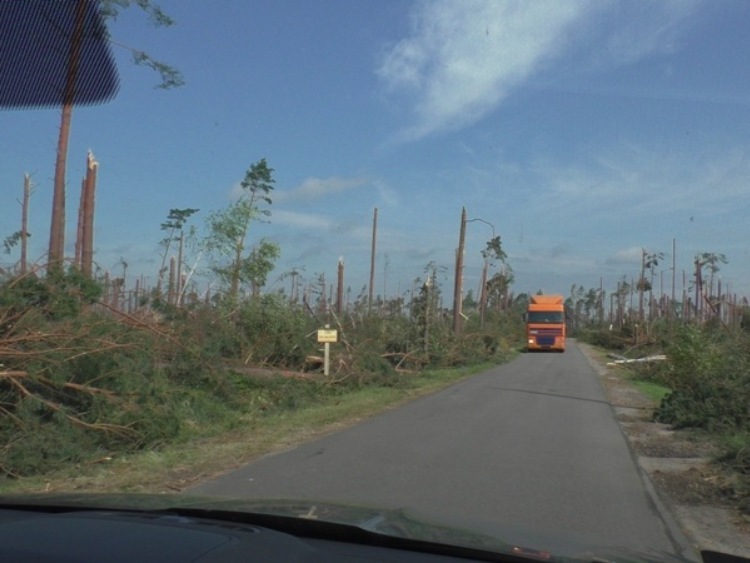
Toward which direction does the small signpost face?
toward the camera

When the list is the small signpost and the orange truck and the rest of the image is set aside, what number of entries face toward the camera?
2

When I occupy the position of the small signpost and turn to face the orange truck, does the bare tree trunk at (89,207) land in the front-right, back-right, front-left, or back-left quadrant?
back-left

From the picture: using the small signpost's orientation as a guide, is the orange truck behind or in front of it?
behind

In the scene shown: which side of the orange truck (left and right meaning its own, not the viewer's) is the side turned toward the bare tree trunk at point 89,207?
front

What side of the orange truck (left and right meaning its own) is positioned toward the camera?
front

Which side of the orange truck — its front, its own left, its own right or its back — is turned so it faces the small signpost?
front

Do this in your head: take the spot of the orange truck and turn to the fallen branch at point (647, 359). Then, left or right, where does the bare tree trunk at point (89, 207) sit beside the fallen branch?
right

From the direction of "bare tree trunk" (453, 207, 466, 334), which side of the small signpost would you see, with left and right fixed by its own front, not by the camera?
back

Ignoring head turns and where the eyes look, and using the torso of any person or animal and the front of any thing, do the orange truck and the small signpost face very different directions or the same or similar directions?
same or similar directions

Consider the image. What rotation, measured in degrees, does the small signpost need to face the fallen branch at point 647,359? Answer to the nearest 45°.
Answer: approximately 135° to its left

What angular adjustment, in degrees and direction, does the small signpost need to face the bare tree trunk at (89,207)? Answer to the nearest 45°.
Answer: approximately 90° to its right
